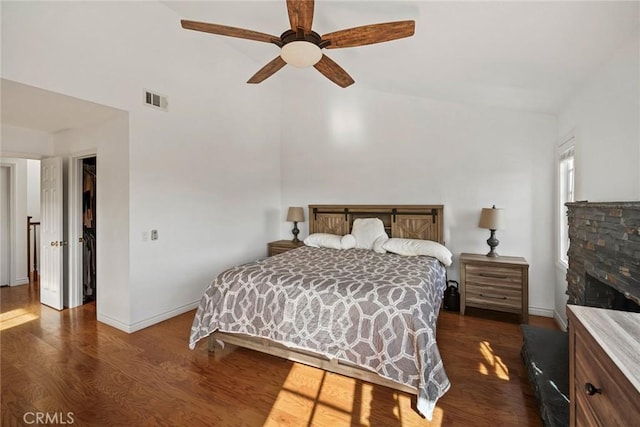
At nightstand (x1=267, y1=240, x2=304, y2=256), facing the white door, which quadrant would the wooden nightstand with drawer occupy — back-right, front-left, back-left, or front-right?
back-left

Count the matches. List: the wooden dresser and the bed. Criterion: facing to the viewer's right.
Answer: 0

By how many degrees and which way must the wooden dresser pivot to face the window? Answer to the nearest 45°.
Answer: approximately 90° to its right

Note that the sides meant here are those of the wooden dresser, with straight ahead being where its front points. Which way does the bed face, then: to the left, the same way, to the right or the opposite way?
to the left

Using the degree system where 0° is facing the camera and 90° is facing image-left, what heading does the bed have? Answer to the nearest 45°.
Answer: approximately 45°

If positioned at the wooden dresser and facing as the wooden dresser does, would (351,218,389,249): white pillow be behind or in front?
in front

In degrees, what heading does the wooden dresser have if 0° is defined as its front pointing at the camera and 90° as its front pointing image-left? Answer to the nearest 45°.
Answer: approximately 90°

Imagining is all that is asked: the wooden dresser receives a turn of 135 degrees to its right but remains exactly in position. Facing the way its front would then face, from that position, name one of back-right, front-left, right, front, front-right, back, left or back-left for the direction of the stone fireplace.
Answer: front-left
